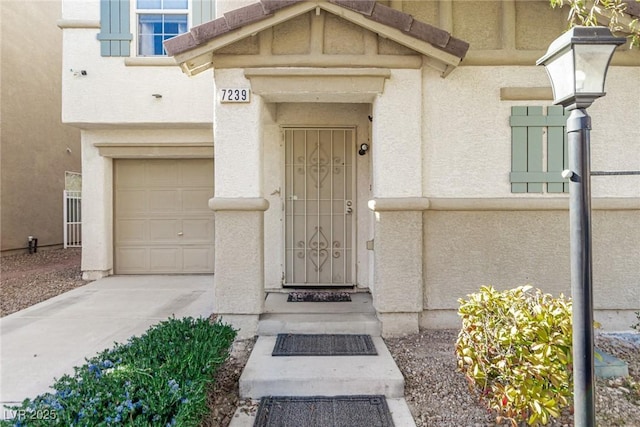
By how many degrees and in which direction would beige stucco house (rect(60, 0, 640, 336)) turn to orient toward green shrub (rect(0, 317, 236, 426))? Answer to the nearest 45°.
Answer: approximately 45° to its right

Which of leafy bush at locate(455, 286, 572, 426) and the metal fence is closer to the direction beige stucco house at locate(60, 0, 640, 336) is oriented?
the leafy bush

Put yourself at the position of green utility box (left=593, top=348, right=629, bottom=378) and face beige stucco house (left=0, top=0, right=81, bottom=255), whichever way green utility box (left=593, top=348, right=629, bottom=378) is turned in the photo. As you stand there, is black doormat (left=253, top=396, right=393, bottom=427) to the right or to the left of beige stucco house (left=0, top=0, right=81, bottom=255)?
left

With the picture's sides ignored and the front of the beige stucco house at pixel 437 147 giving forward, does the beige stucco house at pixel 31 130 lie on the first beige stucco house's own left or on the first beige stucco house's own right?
on the first beige stucco house's own right

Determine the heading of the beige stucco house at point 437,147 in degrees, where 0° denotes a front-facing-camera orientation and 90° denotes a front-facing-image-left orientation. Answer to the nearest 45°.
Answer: approximately 0°

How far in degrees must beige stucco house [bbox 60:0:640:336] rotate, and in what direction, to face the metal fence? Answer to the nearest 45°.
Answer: approximately 135° to its right

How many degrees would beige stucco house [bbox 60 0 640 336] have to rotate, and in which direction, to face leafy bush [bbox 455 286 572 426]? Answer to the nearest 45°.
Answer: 0° — it already faces it

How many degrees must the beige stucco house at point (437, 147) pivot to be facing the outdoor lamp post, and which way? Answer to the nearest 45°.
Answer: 0° — it already faces it

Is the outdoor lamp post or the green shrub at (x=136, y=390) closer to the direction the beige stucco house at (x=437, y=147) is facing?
the outdoor lamp post
